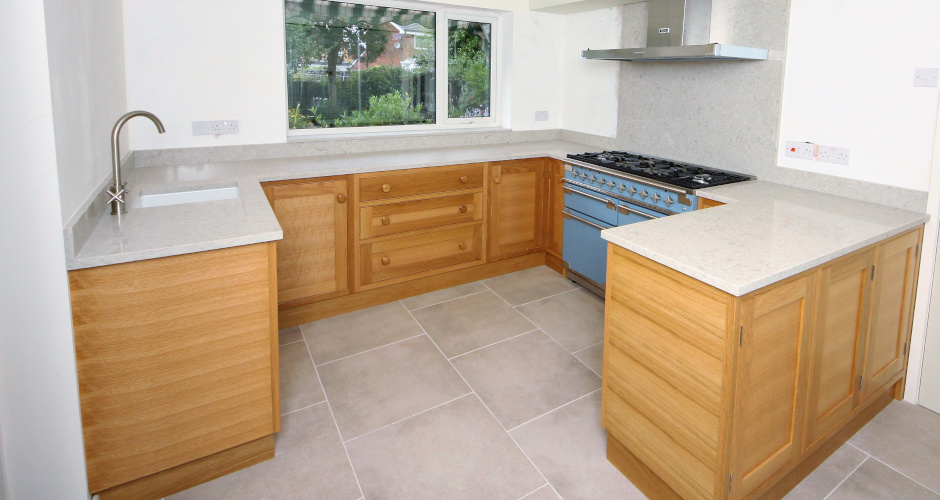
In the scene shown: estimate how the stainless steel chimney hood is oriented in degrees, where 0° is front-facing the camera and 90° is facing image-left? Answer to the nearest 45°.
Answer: approximately 45°

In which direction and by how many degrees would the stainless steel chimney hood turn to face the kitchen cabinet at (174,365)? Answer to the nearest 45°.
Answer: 0° — it already faces it

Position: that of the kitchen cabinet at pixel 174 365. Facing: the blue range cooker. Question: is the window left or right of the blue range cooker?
left

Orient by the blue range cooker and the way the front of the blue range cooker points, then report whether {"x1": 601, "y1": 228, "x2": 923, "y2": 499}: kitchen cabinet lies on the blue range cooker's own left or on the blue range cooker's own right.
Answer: on the blue range cooker's own left

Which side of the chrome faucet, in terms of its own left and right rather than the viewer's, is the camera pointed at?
right

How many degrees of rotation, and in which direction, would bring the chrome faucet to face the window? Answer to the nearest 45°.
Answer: approximately 45° to its left

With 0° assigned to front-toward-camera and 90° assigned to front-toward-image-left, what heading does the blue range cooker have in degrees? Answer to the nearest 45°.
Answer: approximately 45°

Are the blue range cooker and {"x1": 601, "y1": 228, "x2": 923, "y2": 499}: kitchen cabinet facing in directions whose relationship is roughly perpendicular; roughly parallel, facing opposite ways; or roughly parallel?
roughly perpendicular

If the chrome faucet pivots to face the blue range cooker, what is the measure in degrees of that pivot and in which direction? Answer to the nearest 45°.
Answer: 0° — it already faces it

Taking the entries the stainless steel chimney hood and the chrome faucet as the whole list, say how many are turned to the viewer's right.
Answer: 1

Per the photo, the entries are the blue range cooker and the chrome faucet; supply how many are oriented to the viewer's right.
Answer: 1

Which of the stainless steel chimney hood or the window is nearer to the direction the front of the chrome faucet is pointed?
the stainless steel chimney hood
